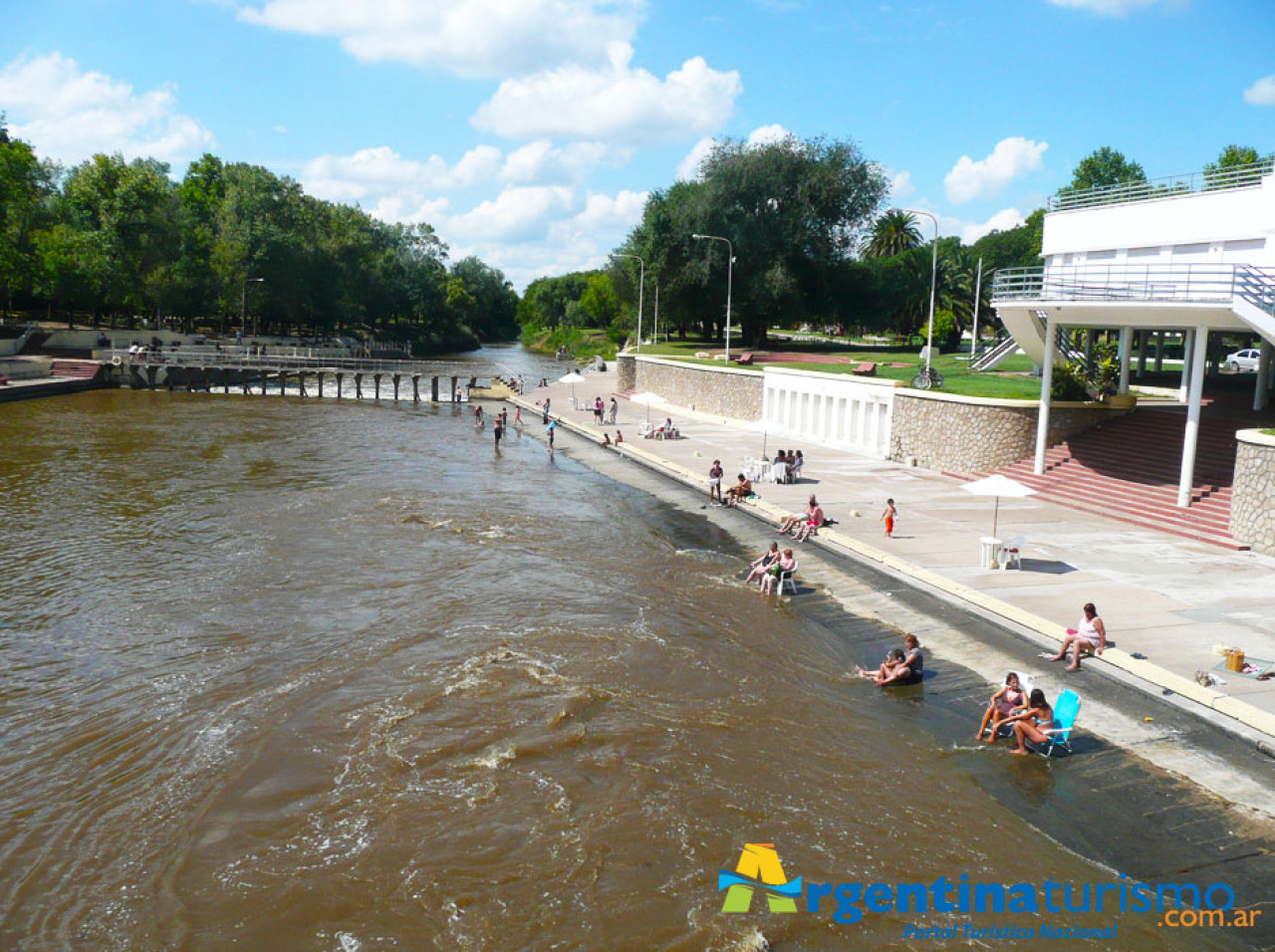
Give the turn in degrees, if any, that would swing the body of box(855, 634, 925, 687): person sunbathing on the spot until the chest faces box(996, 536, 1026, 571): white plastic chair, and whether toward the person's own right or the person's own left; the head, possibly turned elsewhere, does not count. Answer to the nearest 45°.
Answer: approximately 90° to the person's own right

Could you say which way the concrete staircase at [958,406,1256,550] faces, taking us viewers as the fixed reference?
facing the viewer and to the left of the viewer

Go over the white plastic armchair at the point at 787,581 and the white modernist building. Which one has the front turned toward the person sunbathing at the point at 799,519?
the white modernist building

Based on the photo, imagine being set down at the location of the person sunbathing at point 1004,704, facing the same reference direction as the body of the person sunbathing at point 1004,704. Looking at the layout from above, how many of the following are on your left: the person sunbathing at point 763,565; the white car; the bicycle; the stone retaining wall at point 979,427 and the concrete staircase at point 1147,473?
0

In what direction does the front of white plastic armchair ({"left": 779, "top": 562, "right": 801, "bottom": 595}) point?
to the viewer's left

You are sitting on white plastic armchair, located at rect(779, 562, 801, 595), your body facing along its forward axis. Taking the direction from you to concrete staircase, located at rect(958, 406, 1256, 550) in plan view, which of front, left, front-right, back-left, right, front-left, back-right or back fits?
back-right

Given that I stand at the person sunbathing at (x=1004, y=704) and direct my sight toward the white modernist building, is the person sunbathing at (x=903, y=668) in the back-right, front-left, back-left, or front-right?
front-left

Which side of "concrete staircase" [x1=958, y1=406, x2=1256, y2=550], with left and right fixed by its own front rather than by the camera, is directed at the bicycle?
right

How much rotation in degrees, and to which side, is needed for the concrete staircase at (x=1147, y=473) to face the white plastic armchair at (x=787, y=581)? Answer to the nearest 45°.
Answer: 0° — it already faces it

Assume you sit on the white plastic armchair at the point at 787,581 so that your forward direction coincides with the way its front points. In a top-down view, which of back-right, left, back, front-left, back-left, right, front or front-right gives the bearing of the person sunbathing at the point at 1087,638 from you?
back-left

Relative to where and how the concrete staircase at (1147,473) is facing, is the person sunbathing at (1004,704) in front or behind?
in front

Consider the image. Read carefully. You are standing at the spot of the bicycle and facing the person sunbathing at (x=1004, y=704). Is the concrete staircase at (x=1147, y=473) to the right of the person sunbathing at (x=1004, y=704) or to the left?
left

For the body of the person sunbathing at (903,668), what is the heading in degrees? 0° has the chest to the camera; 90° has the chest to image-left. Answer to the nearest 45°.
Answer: approximately 90°

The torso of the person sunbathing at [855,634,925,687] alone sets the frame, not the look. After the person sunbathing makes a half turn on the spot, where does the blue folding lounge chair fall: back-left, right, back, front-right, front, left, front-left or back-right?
front-right

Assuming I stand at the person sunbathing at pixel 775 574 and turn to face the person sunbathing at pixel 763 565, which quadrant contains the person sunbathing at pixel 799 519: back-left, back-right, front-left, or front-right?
front-right
